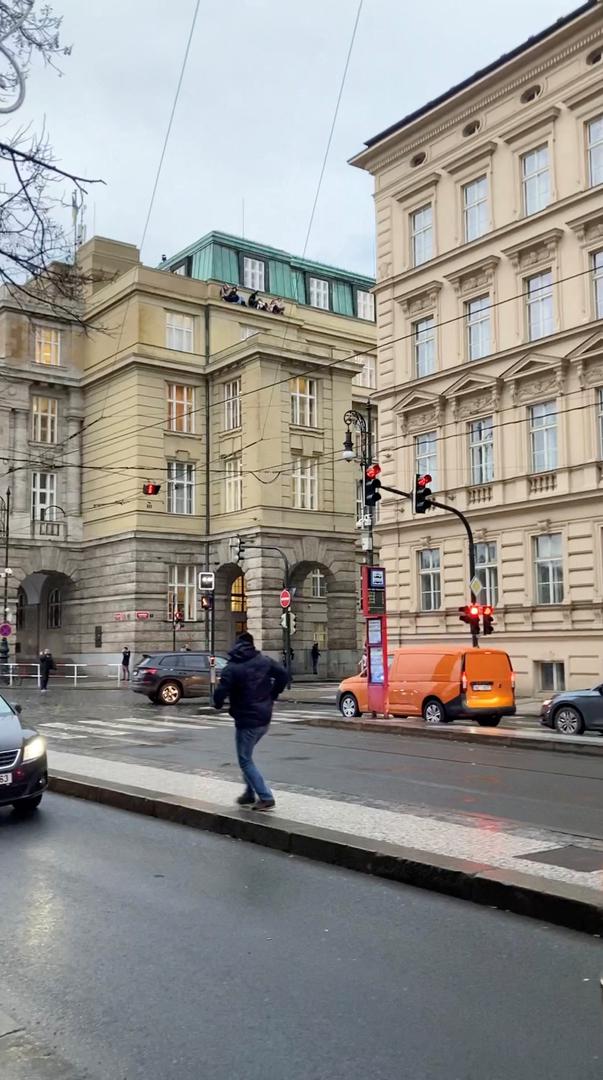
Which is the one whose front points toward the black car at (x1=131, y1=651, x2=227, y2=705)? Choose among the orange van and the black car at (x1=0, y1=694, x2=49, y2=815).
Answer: the orange van

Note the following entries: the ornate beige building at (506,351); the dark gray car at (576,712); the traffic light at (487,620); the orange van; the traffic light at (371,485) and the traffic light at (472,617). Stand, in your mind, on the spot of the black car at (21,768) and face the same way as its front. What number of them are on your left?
6

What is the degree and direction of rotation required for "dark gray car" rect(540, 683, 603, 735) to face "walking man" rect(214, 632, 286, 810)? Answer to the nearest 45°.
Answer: approximately 90° to its left

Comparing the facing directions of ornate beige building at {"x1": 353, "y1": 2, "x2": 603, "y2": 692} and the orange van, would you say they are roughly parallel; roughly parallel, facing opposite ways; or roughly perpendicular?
roughly perpendicular

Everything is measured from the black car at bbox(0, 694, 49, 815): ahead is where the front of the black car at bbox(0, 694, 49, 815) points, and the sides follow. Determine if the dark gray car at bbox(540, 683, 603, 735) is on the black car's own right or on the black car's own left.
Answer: on the black car's own left

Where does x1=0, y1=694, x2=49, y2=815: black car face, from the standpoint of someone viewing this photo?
facing the viewer and to the right of the viewer

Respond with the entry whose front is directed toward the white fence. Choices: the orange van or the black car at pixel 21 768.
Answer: the orange van

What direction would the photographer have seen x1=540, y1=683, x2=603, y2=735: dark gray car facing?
facing to the left of the viewer

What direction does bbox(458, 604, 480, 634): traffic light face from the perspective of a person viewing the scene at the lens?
facing the viewer and to the left of the viewer

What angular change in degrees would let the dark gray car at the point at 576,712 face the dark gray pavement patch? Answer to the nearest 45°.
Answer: approximately 90° to its left

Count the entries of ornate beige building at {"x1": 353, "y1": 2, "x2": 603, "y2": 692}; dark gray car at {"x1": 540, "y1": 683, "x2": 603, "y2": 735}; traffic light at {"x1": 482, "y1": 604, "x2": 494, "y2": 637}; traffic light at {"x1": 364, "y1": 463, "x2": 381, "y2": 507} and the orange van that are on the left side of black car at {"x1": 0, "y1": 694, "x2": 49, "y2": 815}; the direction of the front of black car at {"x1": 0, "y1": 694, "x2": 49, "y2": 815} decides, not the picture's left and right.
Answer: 5

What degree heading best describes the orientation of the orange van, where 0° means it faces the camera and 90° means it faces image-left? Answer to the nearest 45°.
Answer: approximately 135°

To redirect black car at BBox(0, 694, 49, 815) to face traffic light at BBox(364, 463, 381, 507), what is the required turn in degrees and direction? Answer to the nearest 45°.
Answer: approximately 90° to its left

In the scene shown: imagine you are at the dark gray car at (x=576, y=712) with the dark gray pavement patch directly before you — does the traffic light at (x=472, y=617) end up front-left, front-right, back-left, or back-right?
back-right

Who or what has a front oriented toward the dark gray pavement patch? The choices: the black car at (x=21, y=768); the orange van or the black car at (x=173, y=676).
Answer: the black car at (x=21, y=768)
